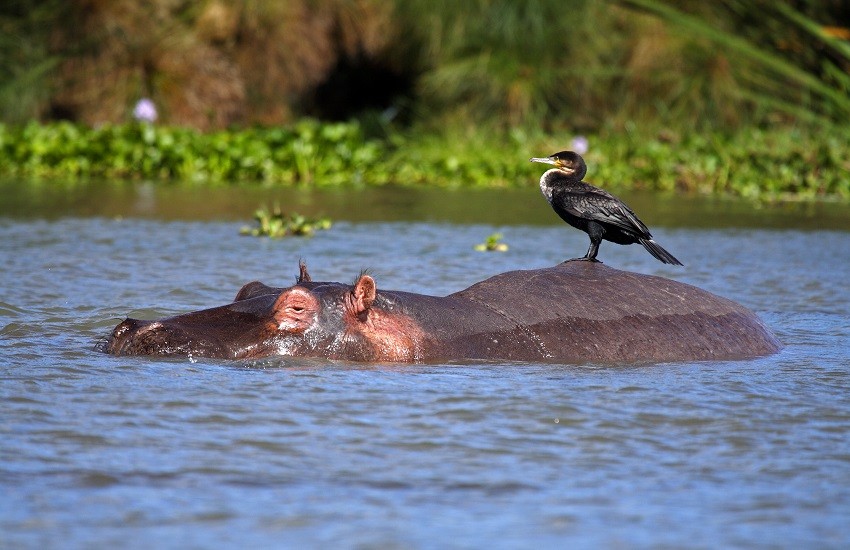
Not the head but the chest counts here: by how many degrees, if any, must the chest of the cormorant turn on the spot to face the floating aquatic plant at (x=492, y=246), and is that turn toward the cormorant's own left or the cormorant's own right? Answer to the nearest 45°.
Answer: approximately 90° to the cormorant's own right

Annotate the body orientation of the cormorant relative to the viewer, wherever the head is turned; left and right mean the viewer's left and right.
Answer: facing to the left of the viewer

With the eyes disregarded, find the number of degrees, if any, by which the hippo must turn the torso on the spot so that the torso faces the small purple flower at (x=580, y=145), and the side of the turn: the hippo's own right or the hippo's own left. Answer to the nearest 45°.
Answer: approximately 90° to the hippo's own right

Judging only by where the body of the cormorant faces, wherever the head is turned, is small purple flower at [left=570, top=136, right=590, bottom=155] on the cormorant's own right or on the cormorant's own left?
on the cormorant's own right

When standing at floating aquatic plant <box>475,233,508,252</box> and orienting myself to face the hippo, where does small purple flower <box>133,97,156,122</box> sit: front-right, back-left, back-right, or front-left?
back-right

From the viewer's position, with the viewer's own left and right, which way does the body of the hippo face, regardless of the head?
facing to the left of the viewer

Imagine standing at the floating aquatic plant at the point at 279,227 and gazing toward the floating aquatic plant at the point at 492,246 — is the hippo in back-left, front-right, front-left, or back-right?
front-right

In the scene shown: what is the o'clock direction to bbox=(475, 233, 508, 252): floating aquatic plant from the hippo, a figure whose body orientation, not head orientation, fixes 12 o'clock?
The floating aquatic plant is roughly at 3 o'clock from the hippo.

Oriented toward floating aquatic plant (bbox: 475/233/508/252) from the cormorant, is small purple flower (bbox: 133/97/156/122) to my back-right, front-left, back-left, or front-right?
front-left
